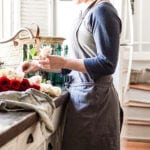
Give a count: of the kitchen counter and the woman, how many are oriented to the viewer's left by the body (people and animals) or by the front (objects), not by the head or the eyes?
1

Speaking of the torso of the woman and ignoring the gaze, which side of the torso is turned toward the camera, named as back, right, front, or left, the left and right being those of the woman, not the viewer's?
left

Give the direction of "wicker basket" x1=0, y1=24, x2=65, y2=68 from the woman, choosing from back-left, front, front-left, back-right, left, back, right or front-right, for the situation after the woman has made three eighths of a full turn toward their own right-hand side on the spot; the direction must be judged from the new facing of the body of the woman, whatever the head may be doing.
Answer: left

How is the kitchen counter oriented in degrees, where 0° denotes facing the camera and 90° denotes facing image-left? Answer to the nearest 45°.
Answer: approximately 315°
